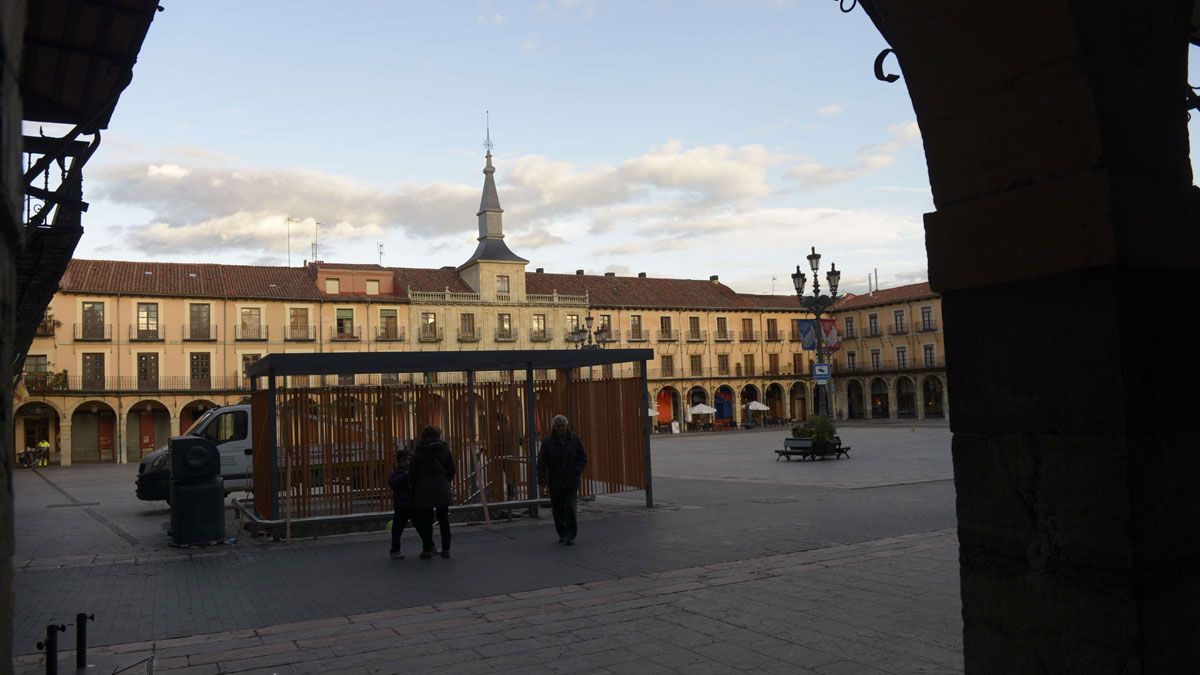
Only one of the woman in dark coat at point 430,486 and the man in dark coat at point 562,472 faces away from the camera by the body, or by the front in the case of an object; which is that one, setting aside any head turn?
the woman in dark coat at point 430,486

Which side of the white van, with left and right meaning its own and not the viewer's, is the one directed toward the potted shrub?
back

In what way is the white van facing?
to the viewer's left

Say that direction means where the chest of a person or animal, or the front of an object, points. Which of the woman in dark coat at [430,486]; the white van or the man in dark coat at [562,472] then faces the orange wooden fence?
the woman in dark coat at [430,486]

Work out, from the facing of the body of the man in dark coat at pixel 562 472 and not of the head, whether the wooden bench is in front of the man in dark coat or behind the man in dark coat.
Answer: behind

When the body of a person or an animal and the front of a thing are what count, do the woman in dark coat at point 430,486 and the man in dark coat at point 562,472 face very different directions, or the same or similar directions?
very different directions

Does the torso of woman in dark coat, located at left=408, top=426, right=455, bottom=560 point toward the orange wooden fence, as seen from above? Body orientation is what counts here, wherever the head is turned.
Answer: yes

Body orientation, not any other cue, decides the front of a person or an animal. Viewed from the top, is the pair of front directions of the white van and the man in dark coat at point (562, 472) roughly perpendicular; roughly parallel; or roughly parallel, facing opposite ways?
roughly perpendicular

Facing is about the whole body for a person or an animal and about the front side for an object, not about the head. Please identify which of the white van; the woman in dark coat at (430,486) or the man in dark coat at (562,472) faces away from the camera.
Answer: the woman in dark coat at (430,486)

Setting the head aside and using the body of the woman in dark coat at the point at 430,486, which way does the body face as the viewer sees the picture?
away from the camera

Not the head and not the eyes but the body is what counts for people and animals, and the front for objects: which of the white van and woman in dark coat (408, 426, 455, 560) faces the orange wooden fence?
the woman in dark coat
